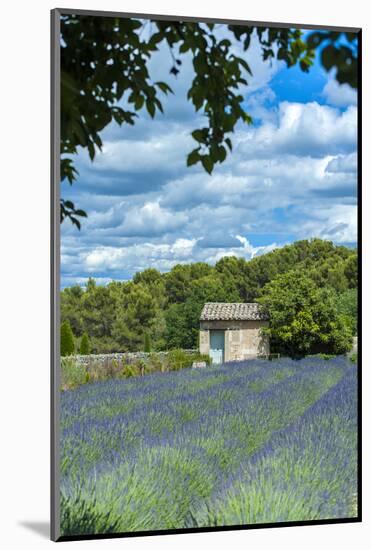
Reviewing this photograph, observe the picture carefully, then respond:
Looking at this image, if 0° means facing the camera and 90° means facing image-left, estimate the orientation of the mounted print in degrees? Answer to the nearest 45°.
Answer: approximately 315°
